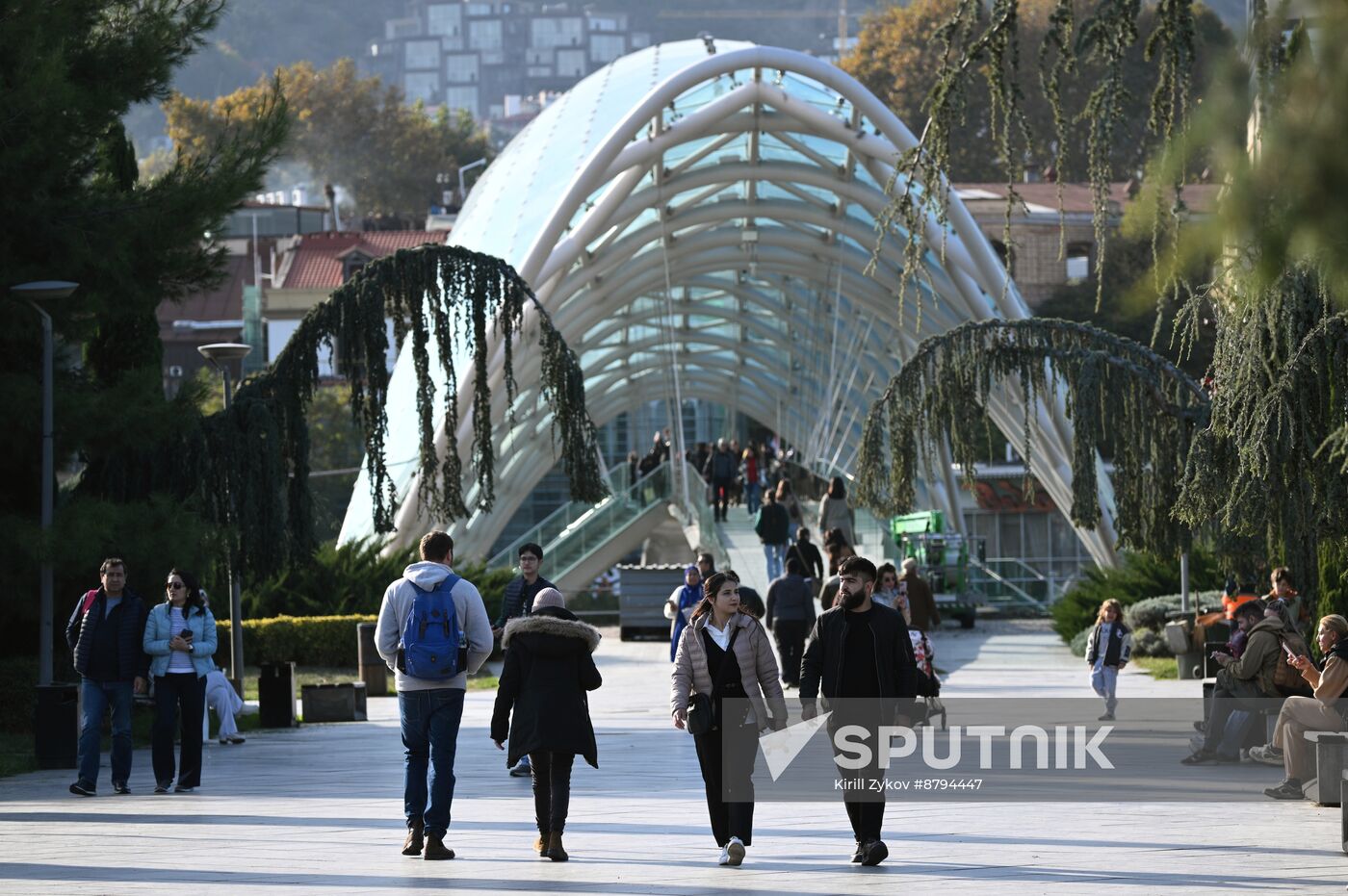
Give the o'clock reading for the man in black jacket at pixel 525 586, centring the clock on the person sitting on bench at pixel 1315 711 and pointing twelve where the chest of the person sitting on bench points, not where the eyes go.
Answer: The man in black jacket is roughly at 12 o'clock from the person sitting on bench.

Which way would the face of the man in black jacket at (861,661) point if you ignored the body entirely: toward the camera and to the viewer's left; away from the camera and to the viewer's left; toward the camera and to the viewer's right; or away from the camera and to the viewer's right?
toward the camera and to the viewer's left

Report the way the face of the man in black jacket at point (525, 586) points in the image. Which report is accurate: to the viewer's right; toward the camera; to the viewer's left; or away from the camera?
toward the camera

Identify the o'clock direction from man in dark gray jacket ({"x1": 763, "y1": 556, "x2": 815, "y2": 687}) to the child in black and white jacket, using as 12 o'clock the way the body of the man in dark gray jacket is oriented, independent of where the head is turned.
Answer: The child in black and white jacket is roughly at 4 o'clock from the man in dark gray jacket.

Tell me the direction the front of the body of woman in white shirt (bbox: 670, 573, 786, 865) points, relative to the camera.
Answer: toward the camera

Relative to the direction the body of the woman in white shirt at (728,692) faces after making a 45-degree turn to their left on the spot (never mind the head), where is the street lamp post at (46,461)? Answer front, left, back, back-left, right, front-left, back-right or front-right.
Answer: back

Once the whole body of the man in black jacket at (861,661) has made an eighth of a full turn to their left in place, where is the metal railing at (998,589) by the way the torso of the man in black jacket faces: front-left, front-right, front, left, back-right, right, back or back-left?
back-left

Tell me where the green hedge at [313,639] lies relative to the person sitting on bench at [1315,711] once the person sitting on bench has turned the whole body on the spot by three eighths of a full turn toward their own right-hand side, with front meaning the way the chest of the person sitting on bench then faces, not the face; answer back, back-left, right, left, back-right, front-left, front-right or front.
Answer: left

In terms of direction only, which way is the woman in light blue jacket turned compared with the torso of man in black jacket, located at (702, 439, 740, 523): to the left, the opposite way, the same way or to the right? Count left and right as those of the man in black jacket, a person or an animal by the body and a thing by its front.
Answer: the same way

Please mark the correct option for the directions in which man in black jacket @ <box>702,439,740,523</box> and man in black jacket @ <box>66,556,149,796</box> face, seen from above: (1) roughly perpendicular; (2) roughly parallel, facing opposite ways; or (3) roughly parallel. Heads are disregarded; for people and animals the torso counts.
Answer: roughly parallel

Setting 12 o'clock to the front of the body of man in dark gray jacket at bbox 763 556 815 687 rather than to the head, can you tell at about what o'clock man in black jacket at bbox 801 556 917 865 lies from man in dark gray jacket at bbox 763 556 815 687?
man in black jacket at bbox 801 556 917 865 is roughly at 6 o'clock from man in dark gray jacket at bbox 763 556 815 687.

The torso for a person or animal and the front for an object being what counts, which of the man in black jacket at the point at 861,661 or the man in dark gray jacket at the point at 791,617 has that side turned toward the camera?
the man in black jacket at the point at 861,661

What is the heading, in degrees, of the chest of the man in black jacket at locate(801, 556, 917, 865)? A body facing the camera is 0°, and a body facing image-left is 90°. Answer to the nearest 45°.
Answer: approximately 0°

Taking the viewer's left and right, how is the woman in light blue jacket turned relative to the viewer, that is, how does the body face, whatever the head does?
facing the viewer

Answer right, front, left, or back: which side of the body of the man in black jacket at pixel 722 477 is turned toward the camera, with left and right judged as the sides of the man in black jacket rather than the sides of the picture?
front

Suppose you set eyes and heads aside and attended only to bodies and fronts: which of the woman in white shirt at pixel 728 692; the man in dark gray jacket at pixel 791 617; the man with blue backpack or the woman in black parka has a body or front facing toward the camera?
the woman in white shirt

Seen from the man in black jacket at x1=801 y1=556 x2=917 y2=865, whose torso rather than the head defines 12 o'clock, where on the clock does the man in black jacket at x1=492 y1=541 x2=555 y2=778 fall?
the man in black jacket at x1=492 y1=541 x2=555 y2=778 is roughly at 5 o'clock from the man in black jacket at x1=801 y1=556 x2=917 y2=865.

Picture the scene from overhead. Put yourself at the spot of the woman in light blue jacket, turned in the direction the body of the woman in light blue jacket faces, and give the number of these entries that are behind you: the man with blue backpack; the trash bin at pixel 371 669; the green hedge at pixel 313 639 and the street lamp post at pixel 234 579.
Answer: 3

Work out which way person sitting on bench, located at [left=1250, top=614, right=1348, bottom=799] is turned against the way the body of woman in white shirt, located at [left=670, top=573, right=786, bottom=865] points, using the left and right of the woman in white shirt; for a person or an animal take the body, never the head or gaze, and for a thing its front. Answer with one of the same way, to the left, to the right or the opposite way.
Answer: to the right

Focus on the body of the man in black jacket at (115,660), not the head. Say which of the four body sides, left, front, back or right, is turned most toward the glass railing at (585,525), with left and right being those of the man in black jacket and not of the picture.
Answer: back

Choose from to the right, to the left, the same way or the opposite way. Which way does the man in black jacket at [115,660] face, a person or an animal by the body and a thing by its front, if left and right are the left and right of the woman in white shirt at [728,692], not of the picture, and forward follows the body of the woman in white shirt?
the same way
